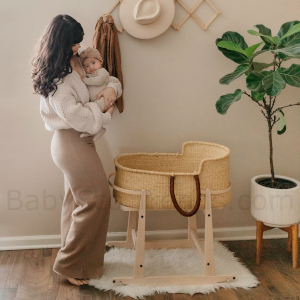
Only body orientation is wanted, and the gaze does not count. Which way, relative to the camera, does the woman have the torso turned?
to the viewer's right

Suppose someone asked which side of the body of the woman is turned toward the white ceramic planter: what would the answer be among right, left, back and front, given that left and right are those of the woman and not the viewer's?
front
